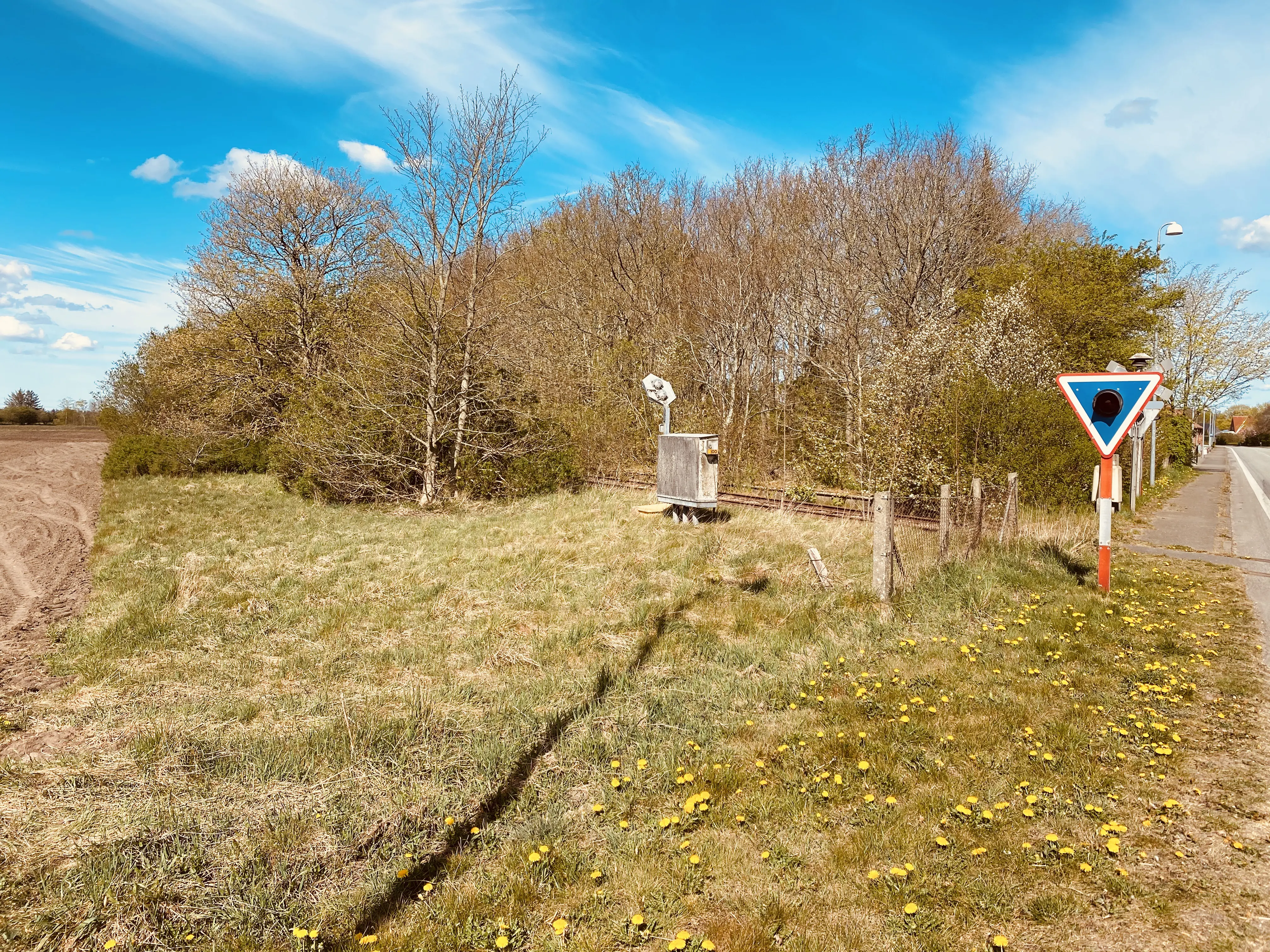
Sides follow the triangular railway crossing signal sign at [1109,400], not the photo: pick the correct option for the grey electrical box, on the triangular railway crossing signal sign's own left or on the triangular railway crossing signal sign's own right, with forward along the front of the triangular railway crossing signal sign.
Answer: on the triangular railway crossing signal sign's own right

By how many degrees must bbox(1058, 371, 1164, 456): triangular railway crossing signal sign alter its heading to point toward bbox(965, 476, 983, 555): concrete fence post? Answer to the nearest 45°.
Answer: approximately 135° to its right

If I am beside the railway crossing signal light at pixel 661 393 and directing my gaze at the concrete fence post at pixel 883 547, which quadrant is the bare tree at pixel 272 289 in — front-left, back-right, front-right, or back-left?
back-right

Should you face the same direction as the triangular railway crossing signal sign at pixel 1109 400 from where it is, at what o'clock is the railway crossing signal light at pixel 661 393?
The railway crossing signal light is roughly at 4 o'clock from the triangular railway crossing signal sign.

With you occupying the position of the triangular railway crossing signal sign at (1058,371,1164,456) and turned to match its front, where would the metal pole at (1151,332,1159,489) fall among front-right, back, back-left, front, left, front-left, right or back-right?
back

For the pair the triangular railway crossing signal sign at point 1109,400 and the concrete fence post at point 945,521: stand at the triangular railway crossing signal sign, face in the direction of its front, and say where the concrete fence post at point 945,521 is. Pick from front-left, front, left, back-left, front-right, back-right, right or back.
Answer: back-right

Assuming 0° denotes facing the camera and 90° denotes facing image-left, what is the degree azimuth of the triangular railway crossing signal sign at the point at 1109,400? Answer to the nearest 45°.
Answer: approximately 0°

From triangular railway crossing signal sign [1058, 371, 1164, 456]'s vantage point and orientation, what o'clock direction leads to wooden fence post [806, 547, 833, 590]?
The wooden fence post is roughly at 3 o'clock from the triangular railway crossing signal sign.

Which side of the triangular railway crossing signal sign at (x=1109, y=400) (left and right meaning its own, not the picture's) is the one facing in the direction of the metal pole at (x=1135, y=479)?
back
